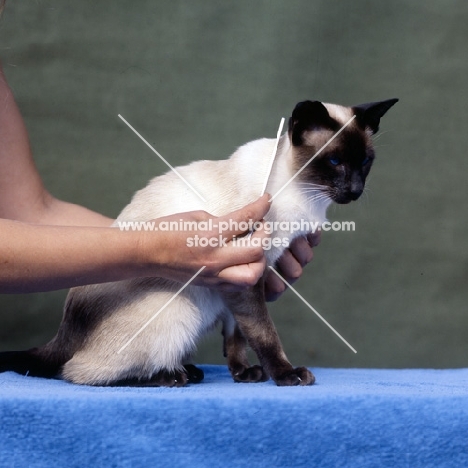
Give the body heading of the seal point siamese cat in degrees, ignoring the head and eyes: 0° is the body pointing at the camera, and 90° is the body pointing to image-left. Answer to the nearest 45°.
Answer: approximately 270°
